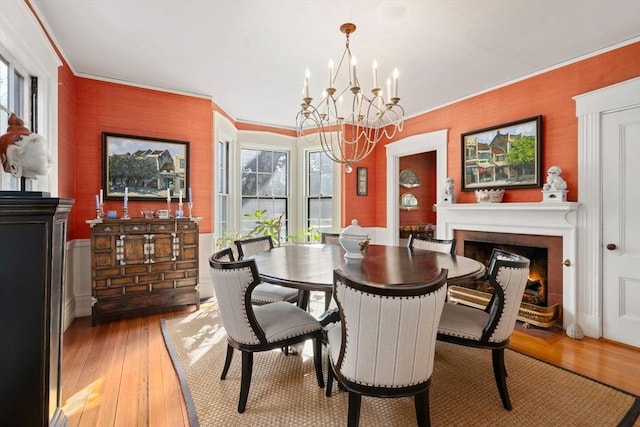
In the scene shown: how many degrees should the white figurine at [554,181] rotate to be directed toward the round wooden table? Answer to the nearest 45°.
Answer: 0° — it already faces it

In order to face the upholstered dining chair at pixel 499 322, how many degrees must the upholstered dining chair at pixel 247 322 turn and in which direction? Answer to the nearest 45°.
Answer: approximately 45° to its right

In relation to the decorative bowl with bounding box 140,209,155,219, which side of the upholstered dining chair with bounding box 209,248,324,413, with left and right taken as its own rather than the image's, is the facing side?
left

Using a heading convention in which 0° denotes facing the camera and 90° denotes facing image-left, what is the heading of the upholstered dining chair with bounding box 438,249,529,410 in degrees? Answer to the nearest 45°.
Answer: approximately 135°

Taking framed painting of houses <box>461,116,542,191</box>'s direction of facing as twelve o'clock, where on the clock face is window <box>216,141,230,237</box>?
The window is roughly at 1 o'clock from the framed painting of houses.

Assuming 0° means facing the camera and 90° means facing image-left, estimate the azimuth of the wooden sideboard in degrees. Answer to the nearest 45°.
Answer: approximately 315°
